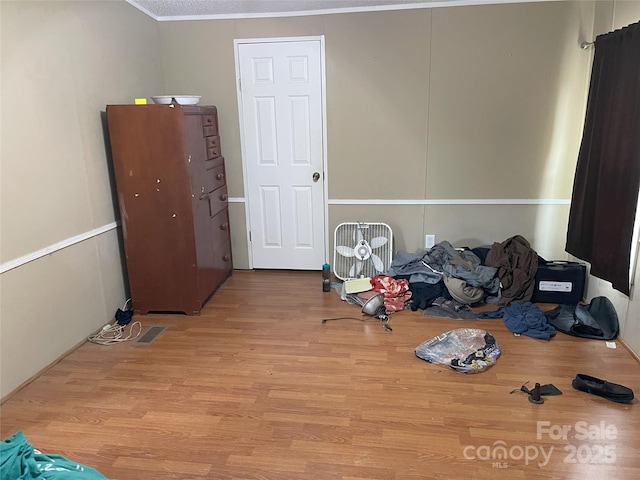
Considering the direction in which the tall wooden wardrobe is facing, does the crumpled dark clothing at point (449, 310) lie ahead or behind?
ahead

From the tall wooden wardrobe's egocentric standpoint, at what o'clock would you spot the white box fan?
The white box fan is roughly at 12 o'clock from the tall wooden wardrobe.

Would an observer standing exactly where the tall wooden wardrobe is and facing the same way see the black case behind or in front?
in front

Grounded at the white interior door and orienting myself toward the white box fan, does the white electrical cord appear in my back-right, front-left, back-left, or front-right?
back-right

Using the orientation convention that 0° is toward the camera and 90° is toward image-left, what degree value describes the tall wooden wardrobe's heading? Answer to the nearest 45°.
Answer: approximately 270°

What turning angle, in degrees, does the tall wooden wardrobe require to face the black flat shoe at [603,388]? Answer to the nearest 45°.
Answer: approximately 45° to its right

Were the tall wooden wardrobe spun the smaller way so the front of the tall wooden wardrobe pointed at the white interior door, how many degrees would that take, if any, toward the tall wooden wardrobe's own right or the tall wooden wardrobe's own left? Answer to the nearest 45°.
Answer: approximately 45° to the tall wooden wardrobe's own left

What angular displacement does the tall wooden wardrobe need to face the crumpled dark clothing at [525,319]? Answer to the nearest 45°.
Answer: approximately 45° to its right

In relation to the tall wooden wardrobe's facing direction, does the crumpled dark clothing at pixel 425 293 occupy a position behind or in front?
in front
